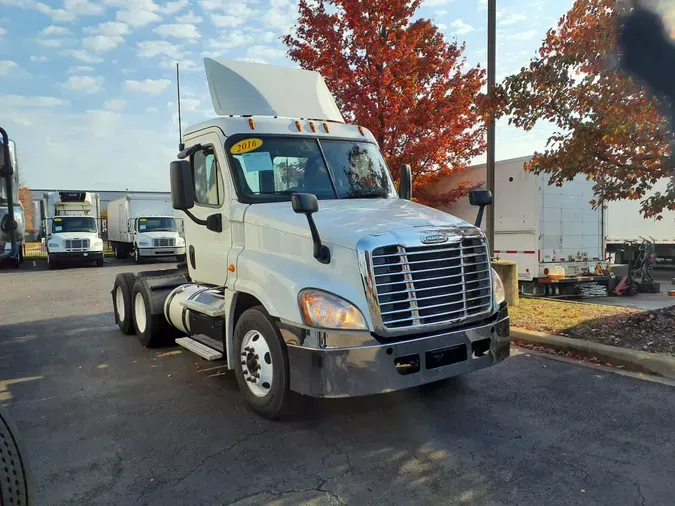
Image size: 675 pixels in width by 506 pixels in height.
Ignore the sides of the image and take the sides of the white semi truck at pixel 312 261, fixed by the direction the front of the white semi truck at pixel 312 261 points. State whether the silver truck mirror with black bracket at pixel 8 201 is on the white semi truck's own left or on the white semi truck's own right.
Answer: on the white semi truck's own right

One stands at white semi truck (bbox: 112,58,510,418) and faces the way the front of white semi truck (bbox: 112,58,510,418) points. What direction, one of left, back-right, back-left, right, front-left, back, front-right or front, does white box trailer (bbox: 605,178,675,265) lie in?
left

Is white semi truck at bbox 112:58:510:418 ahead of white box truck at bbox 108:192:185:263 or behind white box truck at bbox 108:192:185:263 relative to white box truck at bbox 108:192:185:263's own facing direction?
ahead

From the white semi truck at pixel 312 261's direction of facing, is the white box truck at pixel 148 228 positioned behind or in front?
behind

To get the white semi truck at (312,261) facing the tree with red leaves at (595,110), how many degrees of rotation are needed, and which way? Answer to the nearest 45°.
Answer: approximately 90° to its left

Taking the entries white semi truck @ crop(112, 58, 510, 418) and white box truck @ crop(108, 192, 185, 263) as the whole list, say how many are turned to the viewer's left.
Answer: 0

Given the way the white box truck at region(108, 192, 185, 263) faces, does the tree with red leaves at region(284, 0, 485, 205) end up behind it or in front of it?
in front

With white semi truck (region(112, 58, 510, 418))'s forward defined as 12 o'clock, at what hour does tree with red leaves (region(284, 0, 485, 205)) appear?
The tree with red leaves is roughly at 8 o'clock from the white semi truck.

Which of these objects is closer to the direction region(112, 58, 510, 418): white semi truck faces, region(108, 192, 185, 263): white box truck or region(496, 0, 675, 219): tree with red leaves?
the tree with red leaves

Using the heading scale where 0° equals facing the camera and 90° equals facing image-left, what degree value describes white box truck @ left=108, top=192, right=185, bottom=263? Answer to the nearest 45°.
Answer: approximately 315°
